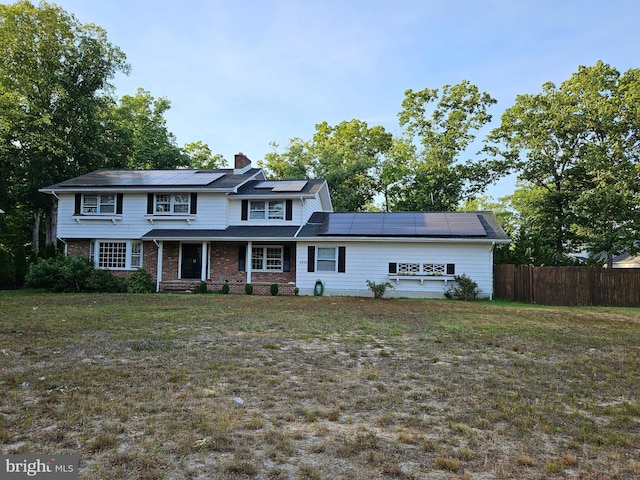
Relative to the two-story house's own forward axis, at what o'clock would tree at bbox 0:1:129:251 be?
The tree is roughly at 4 o'clock from the two-story house.

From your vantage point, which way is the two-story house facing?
toward the camera

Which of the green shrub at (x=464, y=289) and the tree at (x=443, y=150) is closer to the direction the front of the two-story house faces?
the green shrub

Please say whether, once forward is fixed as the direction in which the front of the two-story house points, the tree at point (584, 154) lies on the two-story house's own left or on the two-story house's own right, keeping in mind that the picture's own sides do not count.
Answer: on the two-story house's own left

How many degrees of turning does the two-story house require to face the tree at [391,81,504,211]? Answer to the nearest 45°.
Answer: approximately 135° to its left

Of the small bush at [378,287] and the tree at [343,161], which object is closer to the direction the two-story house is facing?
the small bush

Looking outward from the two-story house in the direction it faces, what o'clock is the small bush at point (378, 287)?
The small bush is roughly at 10 o'clock from the two-story house.

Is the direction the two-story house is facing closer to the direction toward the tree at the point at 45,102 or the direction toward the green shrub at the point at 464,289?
the green shrub

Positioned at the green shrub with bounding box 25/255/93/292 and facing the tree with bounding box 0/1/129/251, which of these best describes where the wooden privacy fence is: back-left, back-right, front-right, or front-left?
back-right
